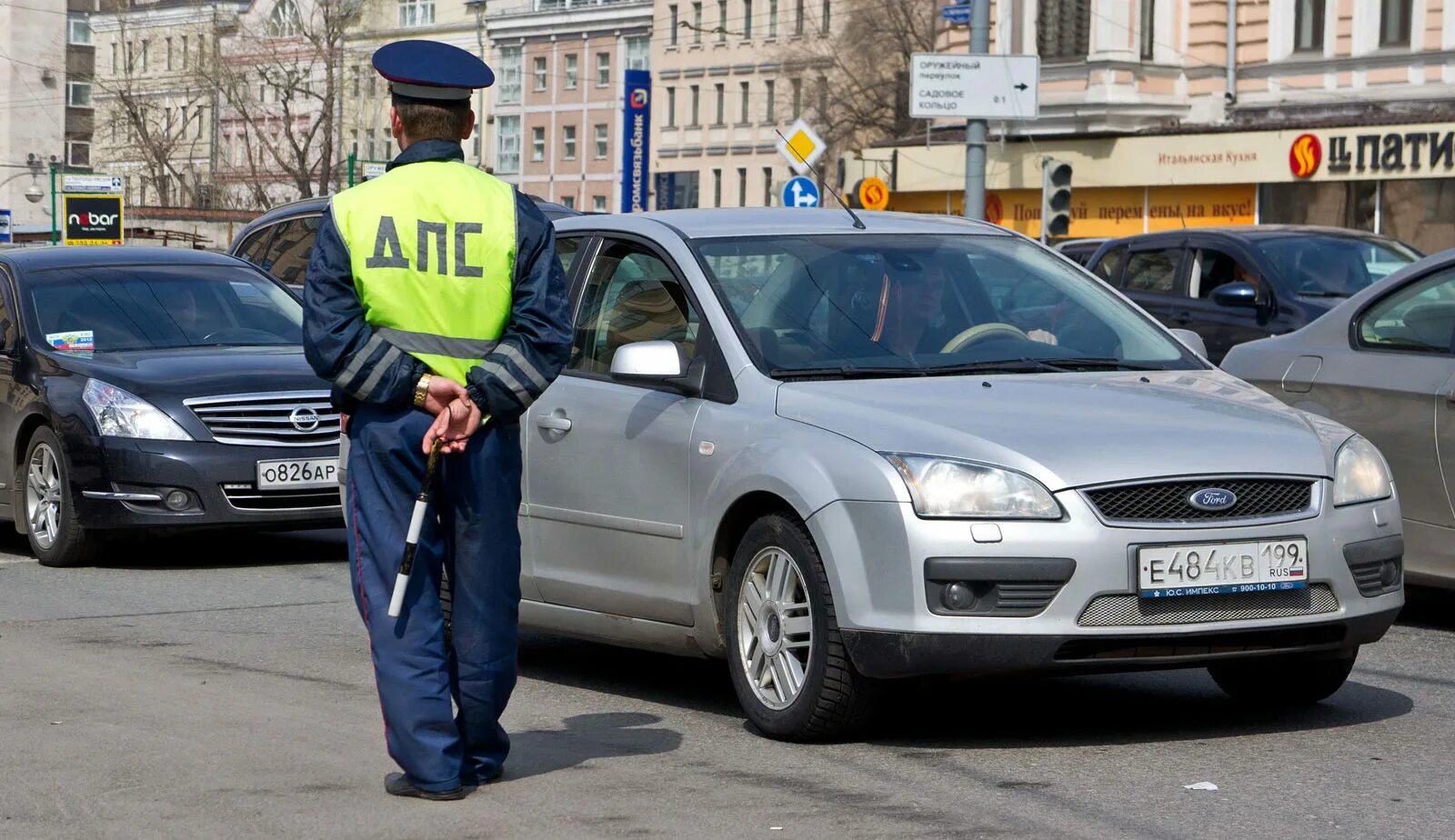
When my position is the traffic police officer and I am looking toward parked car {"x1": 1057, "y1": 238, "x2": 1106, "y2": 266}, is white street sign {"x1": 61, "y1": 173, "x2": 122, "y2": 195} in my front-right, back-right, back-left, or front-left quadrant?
front-left

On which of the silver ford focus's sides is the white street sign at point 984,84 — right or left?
on its left

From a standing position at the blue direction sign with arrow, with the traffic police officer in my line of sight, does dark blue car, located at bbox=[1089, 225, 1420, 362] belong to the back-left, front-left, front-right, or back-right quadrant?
front-left

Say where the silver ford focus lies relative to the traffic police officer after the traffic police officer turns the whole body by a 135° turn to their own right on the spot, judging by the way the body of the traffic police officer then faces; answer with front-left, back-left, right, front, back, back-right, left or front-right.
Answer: left

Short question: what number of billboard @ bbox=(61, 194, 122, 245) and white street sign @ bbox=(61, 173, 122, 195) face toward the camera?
2

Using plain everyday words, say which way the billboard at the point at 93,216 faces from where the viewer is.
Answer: facing the viewer

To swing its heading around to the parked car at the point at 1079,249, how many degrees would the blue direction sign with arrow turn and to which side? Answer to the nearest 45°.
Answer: approximately 90° to its left

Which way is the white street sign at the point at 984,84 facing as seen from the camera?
toward the camera

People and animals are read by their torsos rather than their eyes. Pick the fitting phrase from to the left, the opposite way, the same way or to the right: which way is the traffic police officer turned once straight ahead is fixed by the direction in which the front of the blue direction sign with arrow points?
the opposite way

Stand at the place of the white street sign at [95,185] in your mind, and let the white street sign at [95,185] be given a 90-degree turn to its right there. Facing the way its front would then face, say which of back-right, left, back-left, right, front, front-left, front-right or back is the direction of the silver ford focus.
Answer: left

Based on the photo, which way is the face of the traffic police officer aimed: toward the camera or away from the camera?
away from the camera

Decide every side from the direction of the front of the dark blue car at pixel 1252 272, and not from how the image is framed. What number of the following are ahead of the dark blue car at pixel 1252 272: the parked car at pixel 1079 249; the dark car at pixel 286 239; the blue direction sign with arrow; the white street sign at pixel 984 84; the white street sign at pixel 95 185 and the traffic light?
0

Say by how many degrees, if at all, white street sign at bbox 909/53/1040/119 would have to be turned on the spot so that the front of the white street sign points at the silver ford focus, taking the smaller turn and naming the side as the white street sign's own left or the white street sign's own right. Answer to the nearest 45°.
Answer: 0° — it already faces it

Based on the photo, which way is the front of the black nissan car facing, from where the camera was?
facing the viewer and to the right of the viewer

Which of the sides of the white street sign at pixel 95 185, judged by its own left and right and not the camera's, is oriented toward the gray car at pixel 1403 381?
front

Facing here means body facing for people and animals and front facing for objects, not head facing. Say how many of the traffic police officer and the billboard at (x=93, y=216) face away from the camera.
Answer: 1

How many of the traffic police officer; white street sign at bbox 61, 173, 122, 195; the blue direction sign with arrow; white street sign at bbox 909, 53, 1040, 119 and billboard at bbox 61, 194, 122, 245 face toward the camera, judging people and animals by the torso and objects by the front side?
4

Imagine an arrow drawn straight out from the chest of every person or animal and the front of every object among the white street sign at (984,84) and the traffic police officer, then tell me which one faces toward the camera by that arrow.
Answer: the white street sign

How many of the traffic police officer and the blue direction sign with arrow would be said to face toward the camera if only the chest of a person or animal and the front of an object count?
1

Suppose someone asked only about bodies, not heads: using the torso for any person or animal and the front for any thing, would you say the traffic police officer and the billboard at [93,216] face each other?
yes

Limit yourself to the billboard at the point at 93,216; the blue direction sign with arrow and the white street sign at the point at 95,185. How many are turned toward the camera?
3
